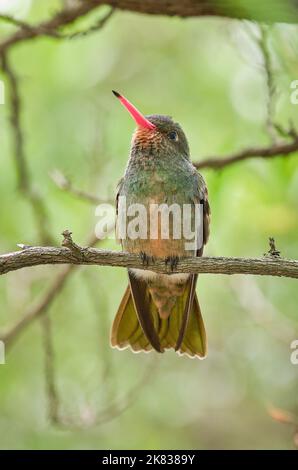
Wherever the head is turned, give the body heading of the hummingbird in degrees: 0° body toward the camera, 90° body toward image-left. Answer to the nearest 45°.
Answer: approximately 0°

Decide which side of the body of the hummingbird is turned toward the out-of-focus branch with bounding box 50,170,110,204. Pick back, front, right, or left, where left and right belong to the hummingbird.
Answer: right

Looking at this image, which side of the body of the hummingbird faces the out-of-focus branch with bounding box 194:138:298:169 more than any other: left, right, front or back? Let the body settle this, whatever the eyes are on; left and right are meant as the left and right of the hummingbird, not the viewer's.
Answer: back

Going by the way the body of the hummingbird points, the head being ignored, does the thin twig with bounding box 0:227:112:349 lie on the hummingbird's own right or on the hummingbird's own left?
on the hummingbird's own right
